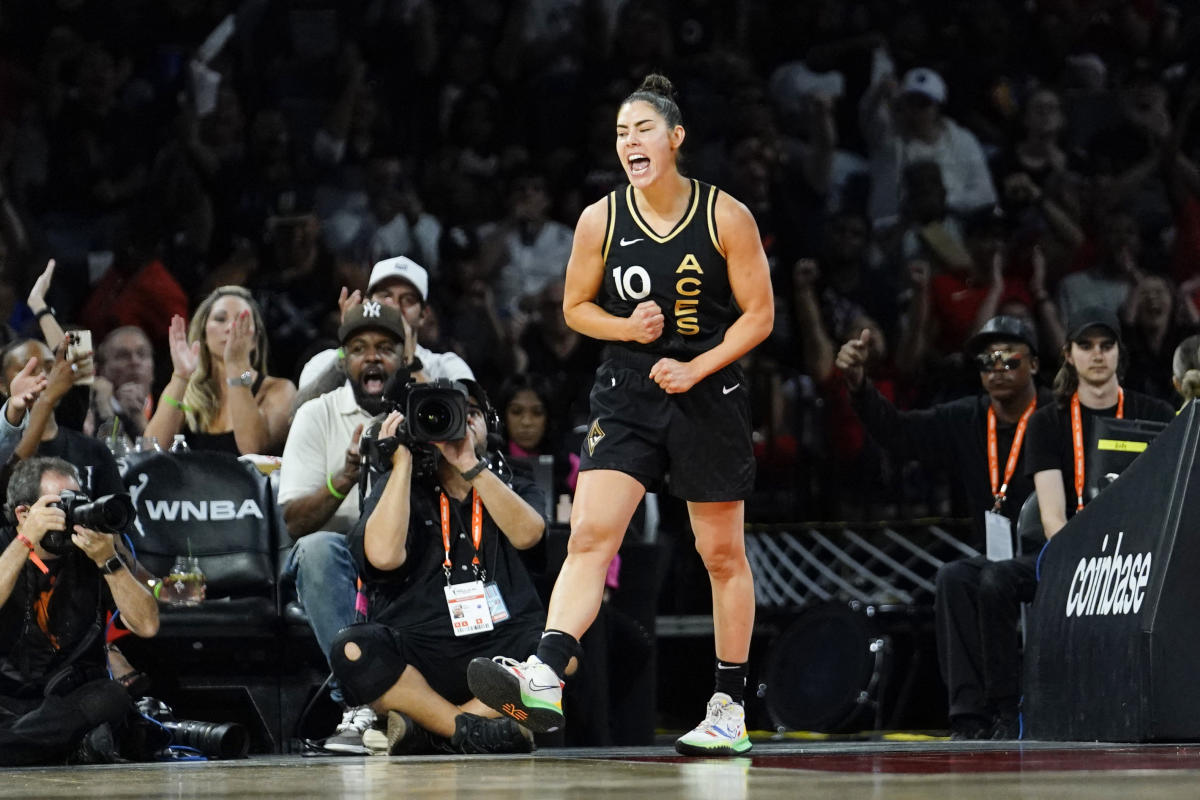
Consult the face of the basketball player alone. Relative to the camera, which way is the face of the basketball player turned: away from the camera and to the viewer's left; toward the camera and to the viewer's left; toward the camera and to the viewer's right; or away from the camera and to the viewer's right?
toward the camera and to the viewer's left

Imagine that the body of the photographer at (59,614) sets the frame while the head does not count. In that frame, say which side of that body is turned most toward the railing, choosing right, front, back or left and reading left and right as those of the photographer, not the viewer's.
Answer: left

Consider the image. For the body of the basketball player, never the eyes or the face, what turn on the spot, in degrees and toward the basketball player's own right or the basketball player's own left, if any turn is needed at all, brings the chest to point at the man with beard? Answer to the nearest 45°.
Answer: approximately 135° to the basketball player's own right

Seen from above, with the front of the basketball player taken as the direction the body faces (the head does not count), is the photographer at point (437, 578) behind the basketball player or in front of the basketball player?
behind

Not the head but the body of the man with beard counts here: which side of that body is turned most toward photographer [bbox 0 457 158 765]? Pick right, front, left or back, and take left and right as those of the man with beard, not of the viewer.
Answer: right

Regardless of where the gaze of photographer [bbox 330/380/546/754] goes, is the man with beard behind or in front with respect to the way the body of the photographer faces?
behind

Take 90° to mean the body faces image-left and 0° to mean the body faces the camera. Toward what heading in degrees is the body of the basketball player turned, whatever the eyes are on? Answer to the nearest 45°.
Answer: approximately 0°

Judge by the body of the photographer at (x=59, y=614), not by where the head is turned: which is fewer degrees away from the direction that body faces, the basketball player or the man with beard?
the basketball player

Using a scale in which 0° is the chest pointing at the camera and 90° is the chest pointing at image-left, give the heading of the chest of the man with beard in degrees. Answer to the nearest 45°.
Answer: approximately 315°

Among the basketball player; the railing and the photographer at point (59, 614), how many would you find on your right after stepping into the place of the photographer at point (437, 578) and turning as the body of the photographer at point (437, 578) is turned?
1

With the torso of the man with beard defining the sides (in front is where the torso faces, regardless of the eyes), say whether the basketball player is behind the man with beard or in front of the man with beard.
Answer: in front

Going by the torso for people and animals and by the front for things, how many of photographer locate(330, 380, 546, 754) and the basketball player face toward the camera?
2
